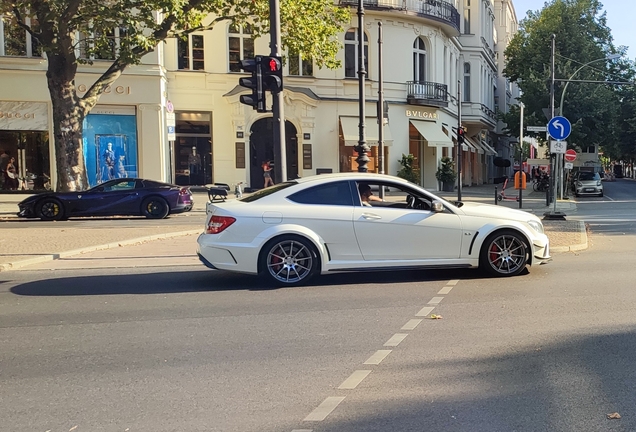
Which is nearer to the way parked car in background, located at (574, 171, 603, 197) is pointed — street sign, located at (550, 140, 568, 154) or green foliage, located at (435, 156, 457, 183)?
the street sign

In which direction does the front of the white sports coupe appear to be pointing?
to the viewer's right

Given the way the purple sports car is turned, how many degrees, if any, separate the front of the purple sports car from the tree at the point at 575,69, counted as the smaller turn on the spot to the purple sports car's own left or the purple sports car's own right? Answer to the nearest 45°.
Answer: approximately 135° to the purple sports car's own right

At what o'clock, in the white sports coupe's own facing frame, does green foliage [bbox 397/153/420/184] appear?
The green foliage is roughly at 9 o'clock from the white sports coupe.

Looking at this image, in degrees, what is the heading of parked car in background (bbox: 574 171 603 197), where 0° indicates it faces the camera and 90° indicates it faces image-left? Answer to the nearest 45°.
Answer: approximately 0°

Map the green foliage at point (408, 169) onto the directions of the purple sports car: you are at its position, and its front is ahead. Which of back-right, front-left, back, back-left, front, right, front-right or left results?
back-right

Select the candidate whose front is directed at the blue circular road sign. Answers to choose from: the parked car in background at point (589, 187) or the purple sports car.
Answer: the parked car in background

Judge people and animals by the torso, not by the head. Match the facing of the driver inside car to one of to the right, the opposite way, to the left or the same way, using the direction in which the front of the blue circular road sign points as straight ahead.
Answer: to the left

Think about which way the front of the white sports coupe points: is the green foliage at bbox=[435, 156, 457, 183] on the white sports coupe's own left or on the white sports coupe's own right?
on the white sports coupe's own left
